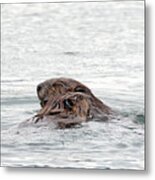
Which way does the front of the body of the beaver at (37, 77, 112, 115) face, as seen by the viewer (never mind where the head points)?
to the viewer's left
